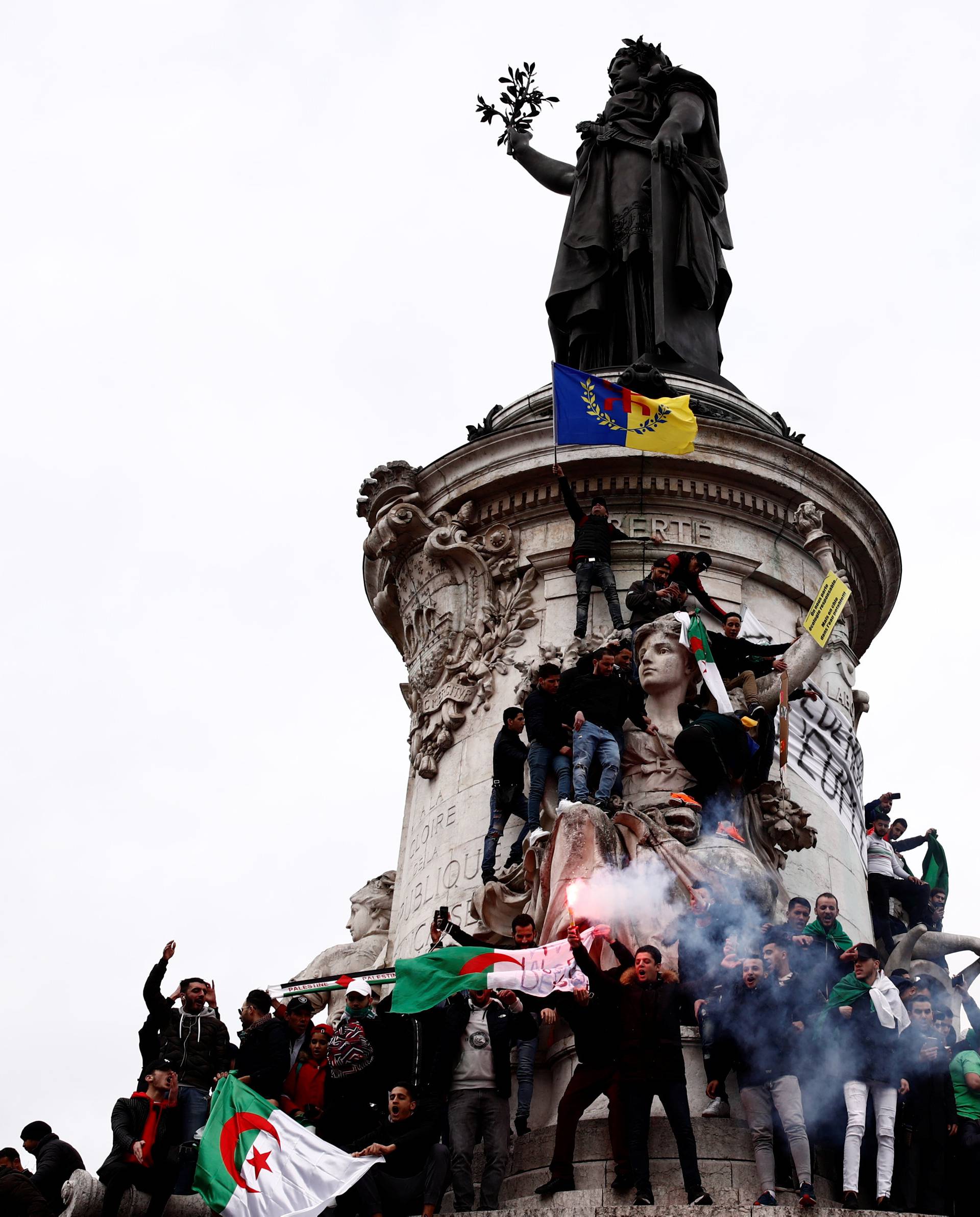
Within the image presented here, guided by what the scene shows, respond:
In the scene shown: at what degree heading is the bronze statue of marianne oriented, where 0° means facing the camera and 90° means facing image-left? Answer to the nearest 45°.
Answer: approximately 45°

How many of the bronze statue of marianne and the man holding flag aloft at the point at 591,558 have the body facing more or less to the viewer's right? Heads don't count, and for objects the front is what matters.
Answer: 0

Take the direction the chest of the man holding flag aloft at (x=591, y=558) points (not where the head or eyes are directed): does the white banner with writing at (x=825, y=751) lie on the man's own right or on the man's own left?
on the man's own left

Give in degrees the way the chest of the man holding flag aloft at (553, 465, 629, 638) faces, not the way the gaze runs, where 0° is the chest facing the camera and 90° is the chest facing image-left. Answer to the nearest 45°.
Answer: approximately 0°
